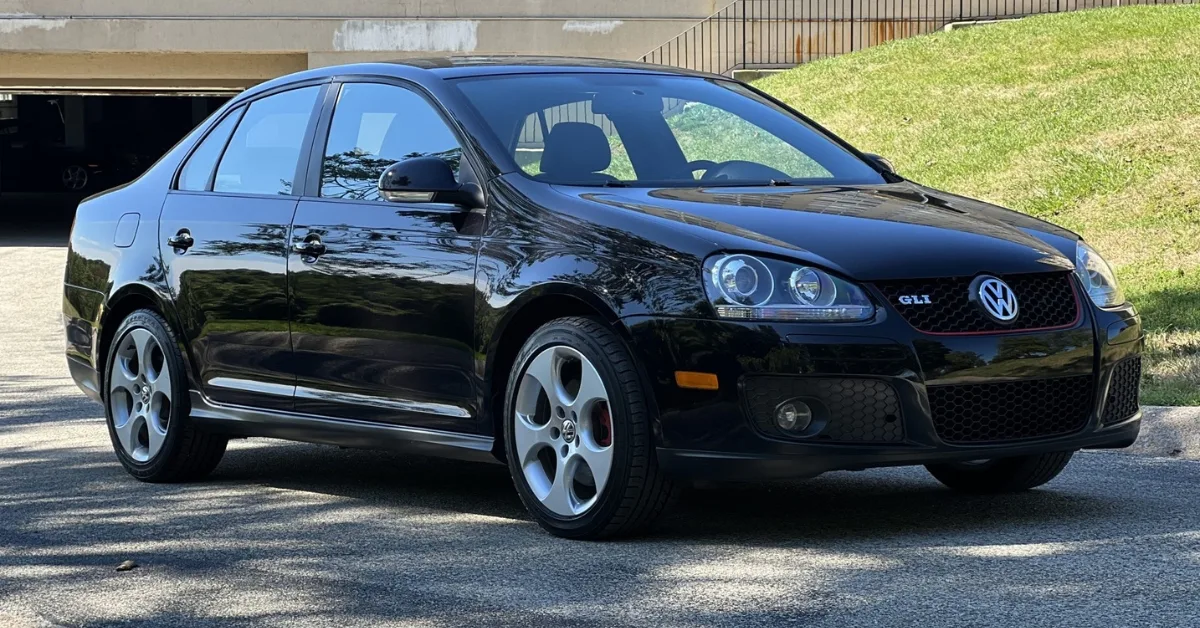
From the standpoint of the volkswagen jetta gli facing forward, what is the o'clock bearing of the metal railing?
The metal railing is roughly at 8 o'clock from the volkswagen jetta gli.

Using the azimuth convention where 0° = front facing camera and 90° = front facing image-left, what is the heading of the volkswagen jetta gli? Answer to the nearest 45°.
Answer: approximately 315°
